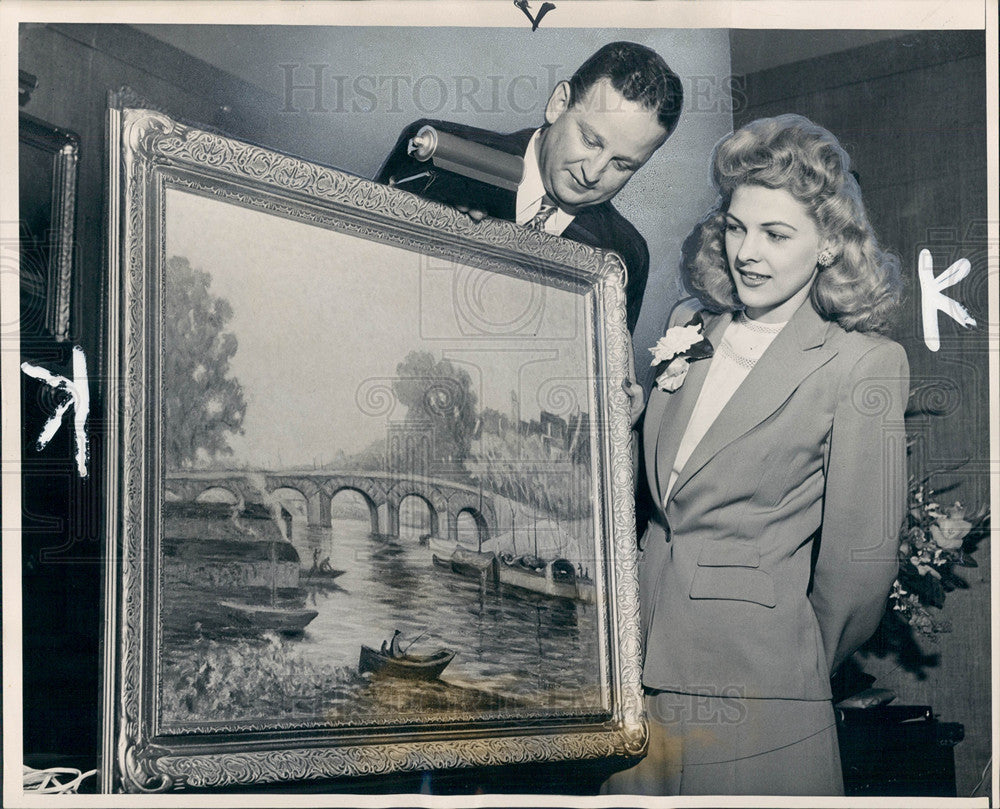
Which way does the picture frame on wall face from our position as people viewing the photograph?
facing the viewer and to the right of the viewer

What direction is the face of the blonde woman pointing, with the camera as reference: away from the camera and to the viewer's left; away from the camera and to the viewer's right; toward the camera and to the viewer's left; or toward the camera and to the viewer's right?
toward the camera and to the viewer's left

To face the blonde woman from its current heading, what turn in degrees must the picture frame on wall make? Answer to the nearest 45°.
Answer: approximately 45° to its left

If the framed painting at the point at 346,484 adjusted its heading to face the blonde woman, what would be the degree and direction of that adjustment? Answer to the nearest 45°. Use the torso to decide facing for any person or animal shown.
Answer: approximately 45° to its left

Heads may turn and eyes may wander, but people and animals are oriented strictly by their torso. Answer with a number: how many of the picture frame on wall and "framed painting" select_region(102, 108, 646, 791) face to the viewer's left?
0

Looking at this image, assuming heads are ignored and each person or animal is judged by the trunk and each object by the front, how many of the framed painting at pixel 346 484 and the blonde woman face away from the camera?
0

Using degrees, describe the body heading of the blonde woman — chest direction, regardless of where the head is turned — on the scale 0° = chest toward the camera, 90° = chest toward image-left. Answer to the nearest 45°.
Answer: approximately 45°
